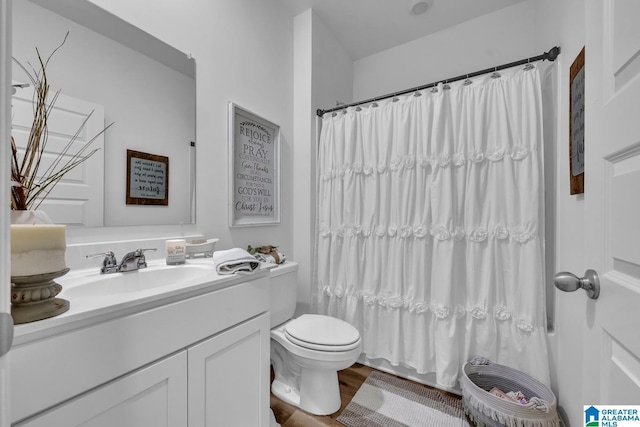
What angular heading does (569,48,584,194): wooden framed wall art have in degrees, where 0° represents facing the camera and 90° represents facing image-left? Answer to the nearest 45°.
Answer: approximately 90°

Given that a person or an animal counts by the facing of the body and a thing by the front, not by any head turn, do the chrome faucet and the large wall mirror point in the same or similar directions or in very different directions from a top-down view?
same or similar directions

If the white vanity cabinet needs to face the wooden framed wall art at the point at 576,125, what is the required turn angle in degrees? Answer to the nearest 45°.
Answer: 0° — it already faces it

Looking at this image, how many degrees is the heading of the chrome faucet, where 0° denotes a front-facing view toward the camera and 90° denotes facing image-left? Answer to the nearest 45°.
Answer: approximately 315°

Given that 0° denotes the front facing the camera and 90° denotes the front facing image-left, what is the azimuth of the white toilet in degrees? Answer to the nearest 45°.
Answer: approximately 315°

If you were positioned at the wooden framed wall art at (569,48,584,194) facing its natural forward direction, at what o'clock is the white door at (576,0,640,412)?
The white door is roughly at 9 o'clock from the wooden framed wall art.

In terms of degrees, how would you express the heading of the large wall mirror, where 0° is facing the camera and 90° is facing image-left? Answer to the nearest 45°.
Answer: approximately 315°

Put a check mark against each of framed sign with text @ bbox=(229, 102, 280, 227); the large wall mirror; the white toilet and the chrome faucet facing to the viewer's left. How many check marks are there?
0

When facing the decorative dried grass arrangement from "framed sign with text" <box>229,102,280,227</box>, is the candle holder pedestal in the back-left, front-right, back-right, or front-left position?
front-left

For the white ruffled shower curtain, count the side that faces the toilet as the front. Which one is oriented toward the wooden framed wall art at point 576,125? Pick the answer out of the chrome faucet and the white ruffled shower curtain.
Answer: the chrome faucet

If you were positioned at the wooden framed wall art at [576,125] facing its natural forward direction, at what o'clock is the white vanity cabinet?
The white vanity cabinet is roughly at 10 o'clock from the wooden framed wall art.

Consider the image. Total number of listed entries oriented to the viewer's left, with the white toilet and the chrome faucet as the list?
0

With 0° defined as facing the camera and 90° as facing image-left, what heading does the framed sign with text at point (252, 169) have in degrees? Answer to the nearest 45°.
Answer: approximately 315°

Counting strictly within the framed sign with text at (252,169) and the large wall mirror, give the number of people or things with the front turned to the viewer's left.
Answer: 0

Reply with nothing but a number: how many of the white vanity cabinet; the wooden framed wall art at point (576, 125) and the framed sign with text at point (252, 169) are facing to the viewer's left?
1
